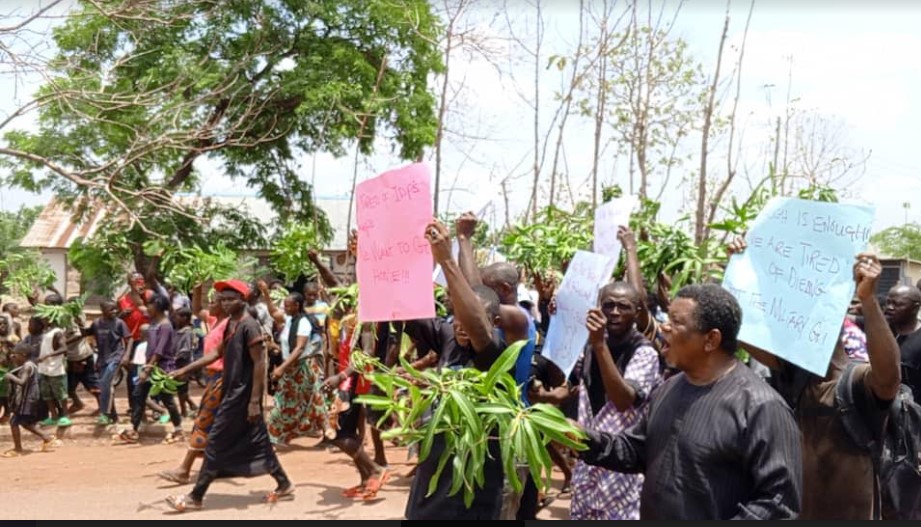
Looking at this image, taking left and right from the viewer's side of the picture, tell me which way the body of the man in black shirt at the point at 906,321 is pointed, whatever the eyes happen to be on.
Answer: facing the viewer and to the left of the viewer

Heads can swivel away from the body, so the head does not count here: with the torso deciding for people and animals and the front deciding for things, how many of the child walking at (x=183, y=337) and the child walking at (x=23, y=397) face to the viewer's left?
2

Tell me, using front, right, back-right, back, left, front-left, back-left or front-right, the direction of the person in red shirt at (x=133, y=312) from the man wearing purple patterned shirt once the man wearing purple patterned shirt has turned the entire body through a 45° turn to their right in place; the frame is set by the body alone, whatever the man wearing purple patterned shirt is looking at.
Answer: front-right

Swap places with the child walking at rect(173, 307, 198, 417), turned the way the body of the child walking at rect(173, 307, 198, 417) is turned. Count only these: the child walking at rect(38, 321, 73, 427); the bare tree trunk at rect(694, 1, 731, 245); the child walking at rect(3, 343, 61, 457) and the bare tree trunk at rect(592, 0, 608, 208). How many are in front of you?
2

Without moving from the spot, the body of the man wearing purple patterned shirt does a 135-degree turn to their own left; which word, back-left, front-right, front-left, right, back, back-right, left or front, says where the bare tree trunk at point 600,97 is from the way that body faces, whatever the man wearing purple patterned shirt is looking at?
left

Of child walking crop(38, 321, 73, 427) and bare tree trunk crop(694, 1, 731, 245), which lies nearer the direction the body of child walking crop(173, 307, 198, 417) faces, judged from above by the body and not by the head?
the child walking

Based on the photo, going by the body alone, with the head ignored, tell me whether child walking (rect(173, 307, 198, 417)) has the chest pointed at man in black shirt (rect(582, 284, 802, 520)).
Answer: no

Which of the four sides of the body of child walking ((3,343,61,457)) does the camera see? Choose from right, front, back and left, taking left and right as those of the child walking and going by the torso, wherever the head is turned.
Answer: left

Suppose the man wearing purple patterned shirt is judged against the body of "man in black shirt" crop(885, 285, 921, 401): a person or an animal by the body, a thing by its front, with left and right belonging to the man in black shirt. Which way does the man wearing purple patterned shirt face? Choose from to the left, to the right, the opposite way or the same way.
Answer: the same way

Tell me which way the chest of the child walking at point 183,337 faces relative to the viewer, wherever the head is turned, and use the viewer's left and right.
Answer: facing to the left of the viewer

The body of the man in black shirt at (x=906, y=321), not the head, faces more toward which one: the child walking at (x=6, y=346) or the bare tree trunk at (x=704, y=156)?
the child walking

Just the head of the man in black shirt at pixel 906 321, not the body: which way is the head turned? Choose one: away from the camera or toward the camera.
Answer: toward the camera

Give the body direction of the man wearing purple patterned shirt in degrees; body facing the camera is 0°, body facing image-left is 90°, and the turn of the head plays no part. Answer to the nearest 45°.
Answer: approximately 45°

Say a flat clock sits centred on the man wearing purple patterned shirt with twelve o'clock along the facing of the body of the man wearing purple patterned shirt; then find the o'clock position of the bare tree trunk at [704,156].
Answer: The bare tree trunk is roughly at 5 o'clock from the man wearing purple patterned shirt.
